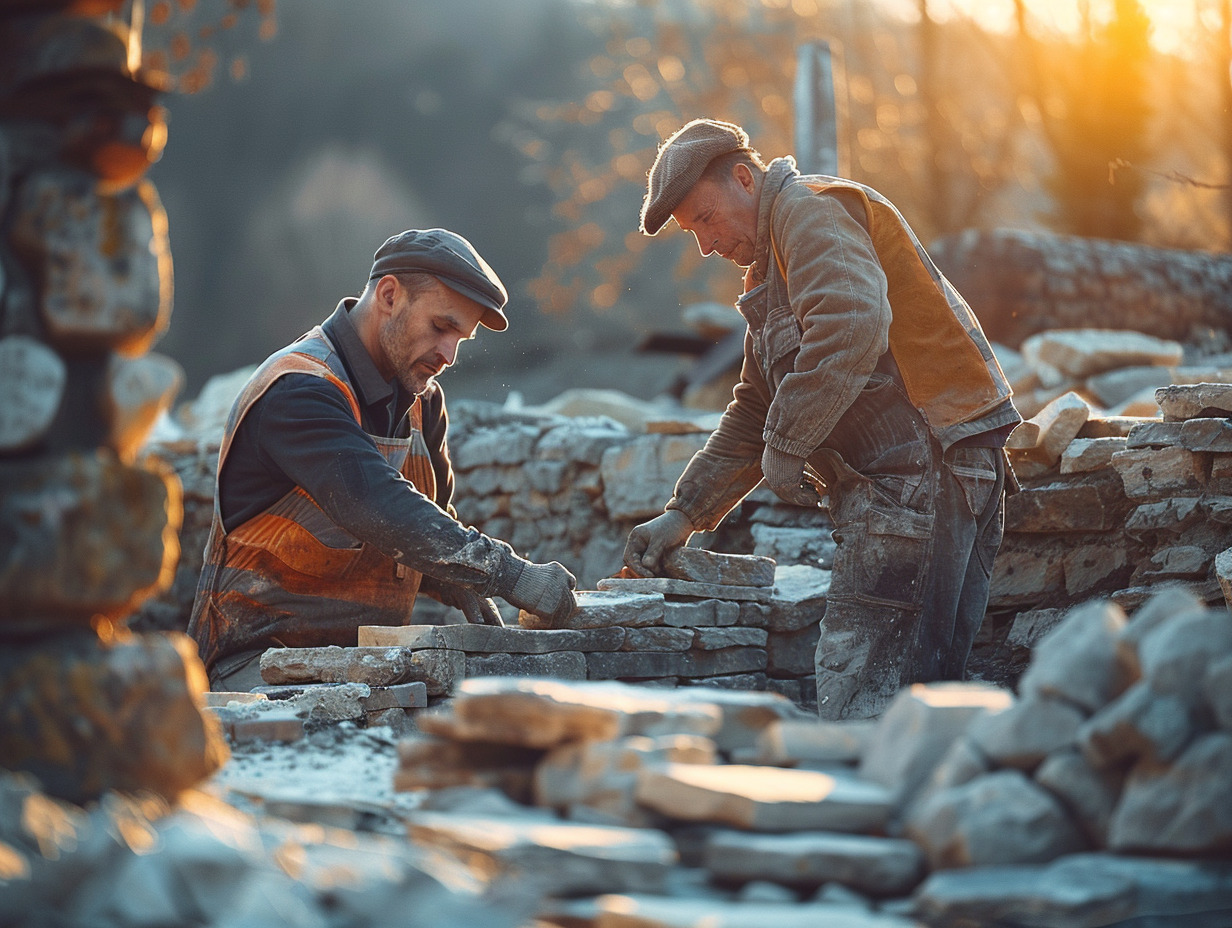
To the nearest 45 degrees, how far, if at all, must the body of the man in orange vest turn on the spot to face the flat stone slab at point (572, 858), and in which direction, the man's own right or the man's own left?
approximately 45° to the man's own right

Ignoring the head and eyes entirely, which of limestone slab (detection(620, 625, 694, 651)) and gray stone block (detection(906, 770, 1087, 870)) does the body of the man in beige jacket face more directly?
the limestone slab

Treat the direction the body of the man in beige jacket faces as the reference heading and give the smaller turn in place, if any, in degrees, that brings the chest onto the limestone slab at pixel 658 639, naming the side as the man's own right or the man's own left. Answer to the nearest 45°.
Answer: approximately 45° to the man's own right

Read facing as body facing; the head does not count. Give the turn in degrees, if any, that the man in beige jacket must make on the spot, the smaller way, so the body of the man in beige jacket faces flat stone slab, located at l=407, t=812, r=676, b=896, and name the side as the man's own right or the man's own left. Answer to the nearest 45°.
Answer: approximately 90° to the man's own left

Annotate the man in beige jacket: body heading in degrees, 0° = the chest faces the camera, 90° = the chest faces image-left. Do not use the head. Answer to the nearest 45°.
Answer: approximately 90°

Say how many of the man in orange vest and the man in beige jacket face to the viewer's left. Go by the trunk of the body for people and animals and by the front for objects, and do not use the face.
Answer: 1

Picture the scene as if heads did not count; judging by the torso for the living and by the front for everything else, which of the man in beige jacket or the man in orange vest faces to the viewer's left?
the man in beige jacket
